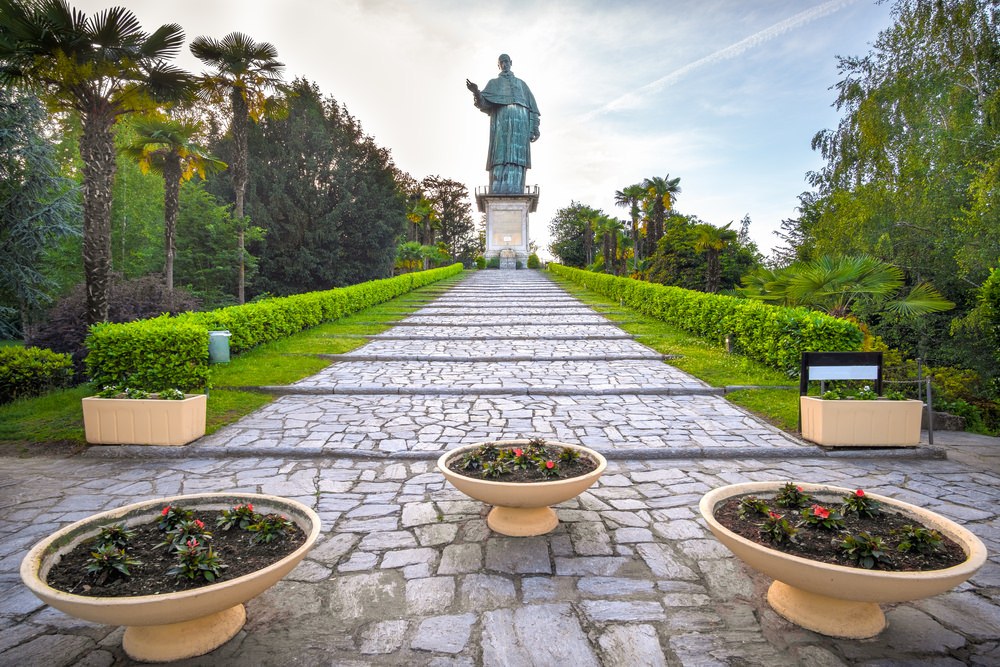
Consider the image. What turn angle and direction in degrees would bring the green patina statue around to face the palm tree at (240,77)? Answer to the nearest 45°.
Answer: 0° — it already faces it

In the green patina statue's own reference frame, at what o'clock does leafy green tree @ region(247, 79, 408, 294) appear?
The leafy green tree is roughly at 1 o'clock from the green patina statue.

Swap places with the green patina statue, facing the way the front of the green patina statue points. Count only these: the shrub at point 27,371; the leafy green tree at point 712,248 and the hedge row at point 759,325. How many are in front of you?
3

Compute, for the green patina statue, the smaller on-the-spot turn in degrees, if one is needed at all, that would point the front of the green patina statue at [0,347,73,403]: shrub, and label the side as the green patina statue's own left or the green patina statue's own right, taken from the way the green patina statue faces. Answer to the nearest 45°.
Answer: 0° — it already faces it

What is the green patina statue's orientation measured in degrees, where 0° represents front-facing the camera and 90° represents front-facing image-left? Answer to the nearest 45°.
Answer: approximately 0°

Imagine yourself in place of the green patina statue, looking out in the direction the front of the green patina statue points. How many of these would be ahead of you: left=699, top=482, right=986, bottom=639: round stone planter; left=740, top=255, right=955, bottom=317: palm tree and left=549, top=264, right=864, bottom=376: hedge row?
3

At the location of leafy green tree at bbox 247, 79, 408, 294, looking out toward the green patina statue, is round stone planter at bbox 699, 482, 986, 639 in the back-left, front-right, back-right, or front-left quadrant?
back-right
